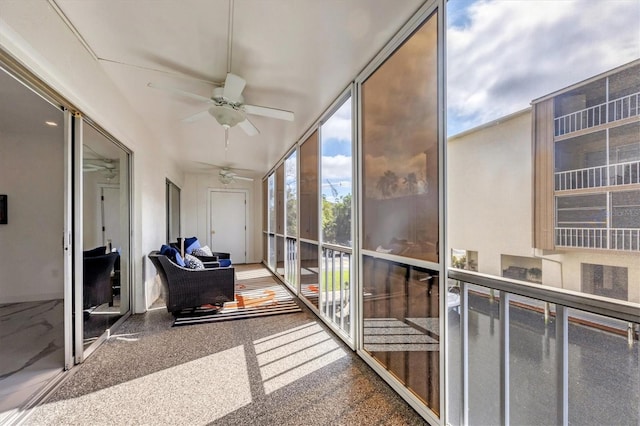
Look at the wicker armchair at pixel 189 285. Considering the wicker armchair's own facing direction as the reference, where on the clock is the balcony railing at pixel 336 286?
The balcony railing is roughly at 1 o'clock from the wicker armchair.

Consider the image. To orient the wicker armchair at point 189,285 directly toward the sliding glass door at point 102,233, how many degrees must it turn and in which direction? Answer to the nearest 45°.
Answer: approximately 180°

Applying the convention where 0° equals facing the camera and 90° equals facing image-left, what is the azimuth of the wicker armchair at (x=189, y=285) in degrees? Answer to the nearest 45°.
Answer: approximately 270°
